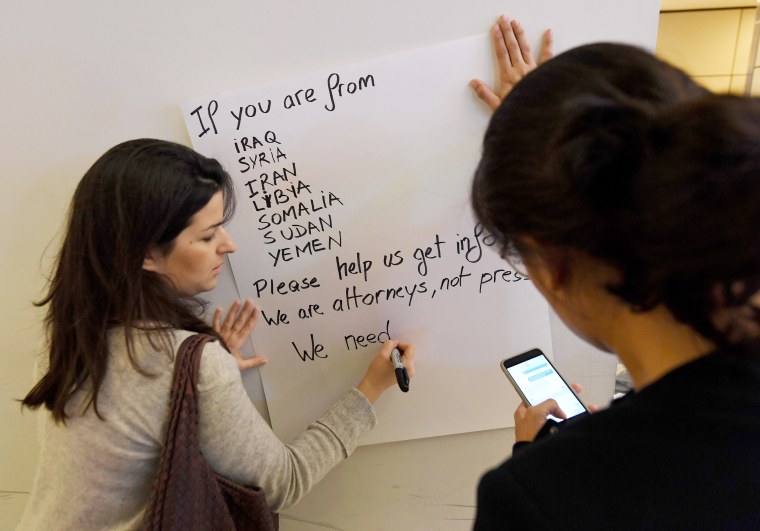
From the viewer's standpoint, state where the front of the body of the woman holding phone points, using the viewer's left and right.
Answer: facing away from the viewer and to the left of the viewer

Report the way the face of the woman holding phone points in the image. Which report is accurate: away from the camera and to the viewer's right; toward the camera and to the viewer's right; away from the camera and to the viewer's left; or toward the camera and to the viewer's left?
away from the camera and to the viewer's left

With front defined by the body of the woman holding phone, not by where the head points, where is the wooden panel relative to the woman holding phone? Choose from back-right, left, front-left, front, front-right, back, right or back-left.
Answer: front-right
